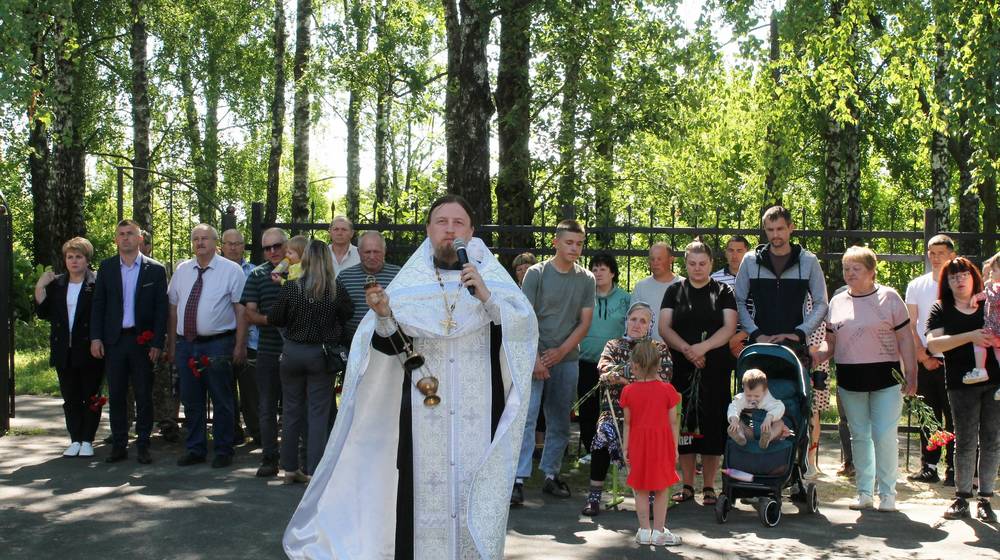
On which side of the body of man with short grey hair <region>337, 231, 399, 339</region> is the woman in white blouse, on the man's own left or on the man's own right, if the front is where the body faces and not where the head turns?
on the man's own right

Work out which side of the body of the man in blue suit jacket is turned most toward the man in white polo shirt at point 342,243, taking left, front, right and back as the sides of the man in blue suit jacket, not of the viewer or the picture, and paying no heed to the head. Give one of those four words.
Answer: left

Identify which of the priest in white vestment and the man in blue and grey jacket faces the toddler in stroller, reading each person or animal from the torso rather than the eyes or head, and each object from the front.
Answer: the man in blue and grey jacket

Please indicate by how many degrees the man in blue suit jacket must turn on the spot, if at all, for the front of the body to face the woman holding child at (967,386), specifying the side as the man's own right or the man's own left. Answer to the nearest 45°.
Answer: approximately 45° to the man's own left

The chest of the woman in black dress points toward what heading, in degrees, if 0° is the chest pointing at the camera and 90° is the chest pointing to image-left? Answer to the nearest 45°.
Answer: approximately 0°

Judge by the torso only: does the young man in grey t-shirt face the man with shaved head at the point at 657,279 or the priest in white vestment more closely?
the priest in white vestment

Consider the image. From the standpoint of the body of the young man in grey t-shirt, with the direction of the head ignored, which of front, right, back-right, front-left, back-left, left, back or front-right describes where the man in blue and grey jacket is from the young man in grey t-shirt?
left

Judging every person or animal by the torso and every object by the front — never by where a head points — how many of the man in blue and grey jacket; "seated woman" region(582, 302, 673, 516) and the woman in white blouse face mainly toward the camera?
3

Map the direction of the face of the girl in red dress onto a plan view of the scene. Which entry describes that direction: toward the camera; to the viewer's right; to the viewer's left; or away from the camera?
away from the camera
